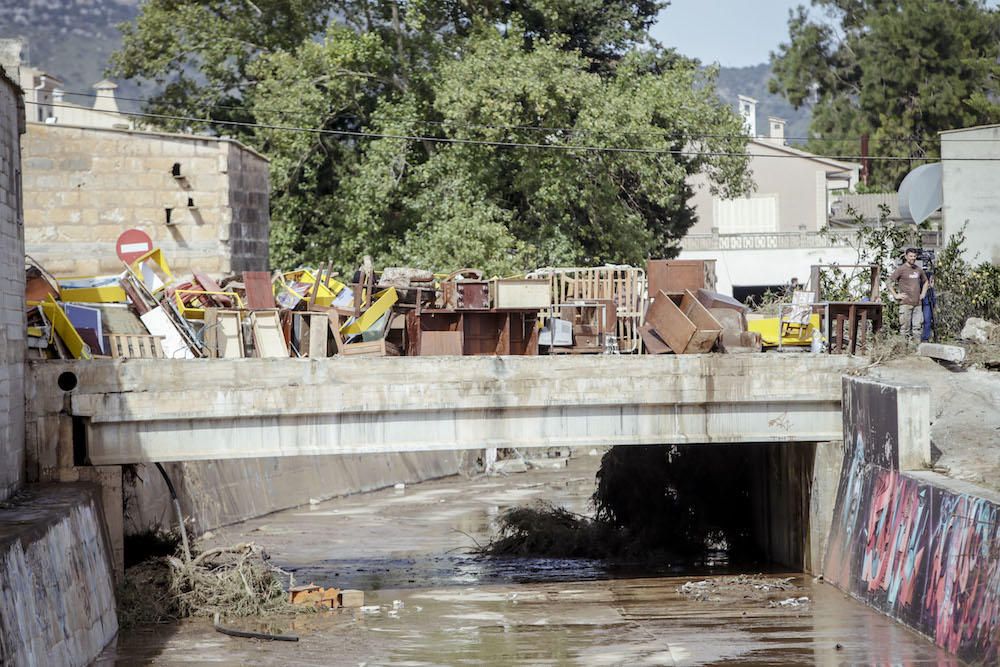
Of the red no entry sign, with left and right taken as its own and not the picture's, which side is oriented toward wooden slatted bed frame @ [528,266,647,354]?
left

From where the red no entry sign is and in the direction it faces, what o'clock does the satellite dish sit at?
The satellite dish is roughly at 9 o'clock from the red no entry sign.

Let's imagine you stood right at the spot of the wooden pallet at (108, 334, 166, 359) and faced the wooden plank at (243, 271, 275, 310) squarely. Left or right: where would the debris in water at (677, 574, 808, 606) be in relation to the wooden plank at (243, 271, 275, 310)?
right

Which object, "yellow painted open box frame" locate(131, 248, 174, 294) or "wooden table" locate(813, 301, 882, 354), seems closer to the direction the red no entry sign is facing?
the yellow painted open box frame

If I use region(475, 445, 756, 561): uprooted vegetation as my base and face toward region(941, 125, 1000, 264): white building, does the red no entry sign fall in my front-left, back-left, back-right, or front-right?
back-left

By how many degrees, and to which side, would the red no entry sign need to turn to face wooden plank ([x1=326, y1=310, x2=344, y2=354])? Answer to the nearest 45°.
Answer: approximately 45° to its left

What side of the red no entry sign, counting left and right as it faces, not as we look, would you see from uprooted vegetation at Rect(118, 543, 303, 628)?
front

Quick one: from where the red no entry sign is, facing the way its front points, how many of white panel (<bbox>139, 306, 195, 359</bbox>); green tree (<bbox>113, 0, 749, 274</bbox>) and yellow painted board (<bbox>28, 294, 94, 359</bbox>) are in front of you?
2

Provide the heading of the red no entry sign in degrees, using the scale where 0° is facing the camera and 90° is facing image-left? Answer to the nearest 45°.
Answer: approximately 0°

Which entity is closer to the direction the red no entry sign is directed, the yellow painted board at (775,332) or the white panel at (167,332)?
the white panel

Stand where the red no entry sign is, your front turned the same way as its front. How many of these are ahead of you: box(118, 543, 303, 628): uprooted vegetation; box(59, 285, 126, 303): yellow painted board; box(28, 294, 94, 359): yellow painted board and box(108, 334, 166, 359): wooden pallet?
4

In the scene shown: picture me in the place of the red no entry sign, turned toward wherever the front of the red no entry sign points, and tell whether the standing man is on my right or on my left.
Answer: on my left

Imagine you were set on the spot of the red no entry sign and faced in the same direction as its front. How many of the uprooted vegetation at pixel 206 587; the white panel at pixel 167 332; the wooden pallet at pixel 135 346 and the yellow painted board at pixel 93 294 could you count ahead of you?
4

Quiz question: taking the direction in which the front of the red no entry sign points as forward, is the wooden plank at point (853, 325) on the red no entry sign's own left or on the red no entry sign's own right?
on the red no entry sign's own left

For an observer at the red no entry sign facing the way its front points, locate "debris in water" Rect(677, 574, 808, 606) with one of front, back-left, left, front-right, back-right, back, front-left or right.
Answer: front-left

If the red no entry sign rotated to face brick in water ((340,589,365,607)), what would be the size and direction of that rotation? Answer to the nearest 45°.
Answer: approximately 45° to its left
